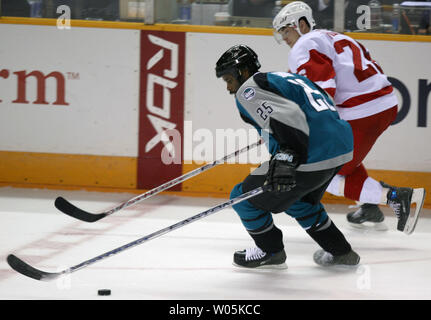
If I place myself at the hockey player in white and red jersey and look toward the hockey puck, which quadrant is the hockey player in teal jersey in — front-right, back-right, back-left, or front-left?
front-left

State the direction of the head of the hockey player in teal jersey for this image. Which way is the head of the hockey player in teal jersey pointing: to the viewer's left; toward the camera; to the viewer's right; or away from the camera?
to the viewer's left

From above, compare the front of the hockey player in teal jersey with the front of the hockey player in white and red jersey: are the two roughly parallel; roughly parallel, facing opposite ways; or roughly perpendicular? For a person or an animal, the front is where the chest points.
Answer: roughly parallel

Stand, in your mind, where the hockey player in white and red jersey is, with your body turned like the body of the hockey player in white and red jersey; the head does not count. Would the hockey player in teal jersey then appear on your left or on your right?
on your left

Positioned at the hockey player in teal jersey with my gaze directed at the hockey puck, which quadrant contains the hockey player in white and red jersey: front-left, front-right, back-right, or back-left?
back-right

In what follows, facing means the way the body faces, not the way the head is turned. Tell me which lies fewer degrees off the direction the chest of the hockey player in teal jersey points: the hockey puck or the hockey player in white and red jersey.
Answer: the hockey puck

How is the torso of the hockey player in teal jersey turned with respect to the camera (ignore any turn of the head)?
to the viewer's left

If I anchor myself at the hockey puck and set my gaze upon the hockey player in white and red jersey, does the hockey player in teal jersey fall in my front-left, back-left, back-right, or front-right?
front-right

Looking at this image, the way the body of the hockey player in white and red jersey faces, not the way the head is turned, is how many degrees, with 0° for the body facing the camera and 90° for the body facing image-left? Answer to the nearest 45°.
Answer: approximately 90°

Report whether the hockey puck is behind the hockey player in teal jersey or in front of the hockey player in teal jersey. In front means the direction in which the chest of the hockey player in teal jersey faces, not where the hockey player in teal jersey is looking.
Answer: in front

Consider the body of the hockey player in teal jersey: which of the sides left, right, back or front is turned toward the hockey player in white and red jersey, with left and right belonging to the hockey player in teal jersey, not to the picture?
right

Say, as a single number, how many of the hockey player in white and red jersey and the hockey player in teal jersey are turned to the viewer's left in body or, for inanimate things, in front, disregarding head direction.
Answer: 2
